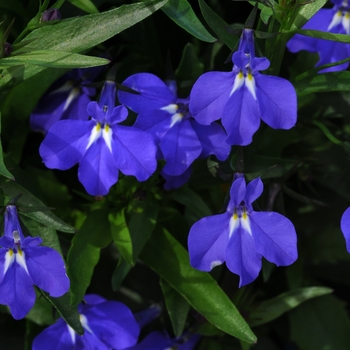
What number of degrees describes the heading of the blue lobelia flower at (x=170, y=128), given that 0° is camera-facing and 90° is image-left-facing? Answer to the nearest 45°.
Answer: approximately 0°
